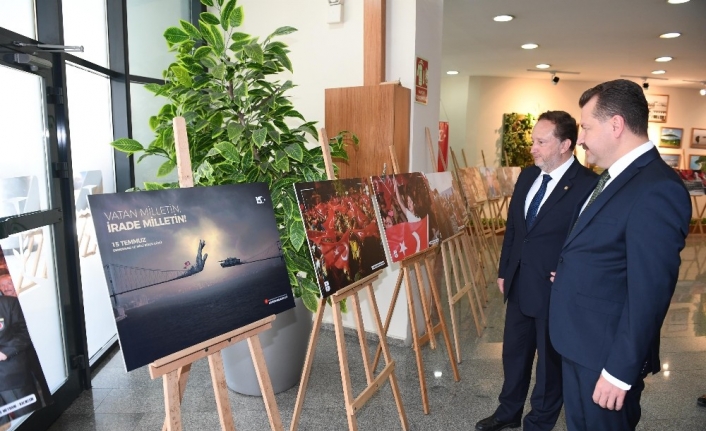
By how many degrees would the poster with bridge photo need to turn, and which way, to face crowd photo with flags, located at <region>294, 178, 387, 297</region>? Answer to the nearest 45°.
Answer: approximately 90° to its left

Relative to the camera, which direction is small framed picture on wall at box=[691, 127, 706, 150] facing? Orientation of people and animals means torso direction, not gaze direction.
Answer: toward the camera

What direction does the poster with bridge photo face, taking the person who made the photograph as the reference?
facing the viewer and to the right of the viewer

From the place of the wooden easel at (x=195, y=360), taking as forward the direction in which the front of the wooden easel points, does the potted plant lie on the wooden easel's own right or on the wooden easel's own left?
on the wooden easel's own left

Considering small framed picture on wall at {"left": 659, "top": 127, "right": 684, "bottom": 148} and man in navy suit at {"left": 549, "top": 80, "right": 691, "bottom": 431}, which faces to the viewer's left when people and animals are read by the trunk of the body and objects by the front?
the man in navy suit

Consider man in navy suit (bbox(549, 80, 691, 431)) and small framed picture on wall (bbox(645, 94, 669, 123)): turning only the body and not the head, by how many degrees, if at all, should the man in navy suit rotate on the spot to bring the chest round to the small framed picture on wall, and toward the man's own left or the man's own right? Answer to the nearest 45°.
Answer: approximately 90° to the man's own right

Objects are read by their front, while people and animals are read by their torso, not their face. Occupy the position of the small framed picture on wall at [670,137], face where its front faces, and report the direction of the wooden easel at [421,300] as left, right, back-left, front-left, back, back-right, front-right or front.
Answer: front

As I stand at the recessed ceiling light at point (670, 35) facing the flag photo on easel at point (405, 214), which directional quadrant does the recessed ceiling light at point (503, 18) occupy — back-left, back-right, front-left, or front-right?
front-right

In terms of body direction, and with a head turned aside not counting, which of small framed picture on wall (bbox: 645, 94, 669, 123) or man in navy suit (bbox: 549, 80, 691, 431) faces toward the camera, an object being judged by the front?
the small framed picture on wall

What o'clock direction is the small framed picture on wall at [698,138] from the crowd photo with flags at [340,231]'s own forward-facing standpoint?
The small framed picture on wall is roughly at 9 o'clock from the crowd photo with flags.

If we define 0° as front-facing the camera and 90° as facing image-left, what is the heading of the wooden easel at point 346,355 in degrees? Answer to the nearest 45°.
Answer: approximately 315°

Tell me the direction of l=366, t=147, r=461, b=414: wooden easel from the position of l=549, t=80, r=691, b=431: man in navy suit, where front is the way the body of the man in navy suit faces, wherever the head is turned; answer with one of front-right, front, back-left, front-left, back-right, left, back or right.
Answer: front-right

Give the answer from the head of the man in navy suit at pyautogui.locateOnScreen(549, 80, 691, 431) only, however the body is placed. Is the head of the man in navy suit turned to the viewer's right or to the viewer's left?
to the viewer's left
